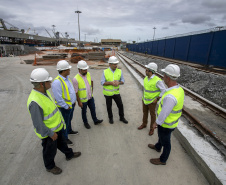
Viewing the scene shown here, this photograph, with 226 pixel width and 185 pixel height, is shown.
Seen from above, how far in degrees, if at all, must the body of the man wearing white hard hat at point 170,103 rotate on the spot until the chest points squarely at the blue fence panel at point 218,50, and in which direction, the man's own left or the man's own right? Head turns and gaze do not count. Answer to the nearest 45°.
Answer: approximately 90° to the man's own right

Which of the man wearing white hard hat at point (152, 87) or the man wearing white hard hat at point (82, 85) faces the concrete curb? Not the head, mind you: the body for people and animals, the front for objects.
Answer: the man wearing white hard hat at point (82, 85)

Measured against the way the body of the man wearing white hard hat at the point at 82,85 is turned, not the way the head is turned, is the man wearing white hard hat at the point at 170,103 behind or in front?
in front

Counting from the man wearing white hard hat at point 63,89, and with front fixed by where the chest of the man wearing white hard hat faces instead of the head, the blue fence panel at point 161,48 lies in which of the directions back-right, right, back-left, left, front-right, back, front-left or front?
left

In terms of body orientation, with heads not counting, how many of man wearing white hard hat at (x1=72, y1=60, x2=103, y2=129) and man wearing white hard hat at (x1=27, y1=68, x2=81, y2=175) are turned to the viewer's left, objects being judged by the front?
0

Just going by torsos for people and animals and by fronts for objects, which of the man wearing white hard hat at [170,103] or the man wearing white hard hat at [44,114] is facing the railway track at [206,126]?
the man wearing white hard hat at [44,114]

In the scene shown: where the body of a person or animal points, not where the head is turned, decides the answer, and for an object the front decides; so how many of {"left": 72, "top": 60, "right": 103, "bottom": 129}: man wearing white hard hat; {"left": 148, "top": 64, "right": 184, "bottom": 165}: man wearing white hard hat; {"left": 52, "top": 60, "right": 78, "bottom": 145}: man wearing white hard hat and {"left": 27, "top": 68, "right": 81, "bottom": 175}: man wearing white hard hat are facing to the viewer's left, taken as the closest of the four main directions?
1

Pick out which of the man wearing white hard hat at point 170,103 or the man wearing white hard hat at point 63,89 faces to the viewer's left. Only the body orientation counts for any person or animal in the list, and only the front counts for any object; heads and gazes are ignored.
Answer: the man wearing white hard hat at point 170,103

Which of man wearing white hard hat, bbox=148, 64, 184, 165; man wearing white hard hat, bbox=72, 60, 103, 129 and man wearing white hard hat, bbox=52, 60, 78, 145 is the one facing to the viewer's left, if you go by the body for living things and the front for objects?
man wearing white hard hat, bbox=148, 64, 184, 165

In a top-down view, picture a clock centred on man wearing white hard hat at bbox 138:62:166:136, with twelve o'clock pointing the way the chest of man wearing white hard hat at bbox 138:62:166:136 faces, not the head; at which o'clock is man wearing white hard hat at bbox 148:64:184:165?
man wearing white hard hat at bbox 148:64:184:165 is roughly at 10 o'clock from man wearing white hard hat at bbox 138:62:166:136.

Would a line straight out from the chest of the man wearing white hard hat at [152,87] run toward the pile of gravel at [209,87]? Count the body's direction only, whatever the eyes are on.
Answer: no

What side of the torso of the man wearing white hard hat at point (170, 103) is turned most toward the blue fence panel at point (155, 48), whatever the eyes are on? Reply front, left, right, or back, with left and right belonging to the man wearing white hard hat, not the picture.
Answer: right

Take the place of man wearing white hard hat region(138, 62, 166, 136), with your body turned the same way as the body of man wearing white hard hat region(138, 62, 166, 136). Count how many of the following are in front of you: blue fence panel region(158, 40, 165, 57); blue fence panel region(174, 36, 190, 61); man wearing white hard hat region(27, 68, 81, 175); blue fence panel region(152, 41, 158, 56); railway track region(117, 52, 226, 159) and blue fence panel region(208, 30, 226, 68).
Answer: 1

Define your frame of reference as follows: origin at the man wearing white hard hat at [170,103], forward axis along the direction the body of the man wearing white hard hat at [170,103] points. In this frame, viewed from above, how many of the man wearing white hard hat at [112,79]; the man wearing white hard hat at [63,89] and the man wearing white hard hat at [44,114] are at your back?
0

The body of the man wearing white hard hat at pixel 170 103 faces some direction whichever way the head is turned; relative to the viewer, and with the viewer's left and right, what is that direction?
facing to the left of the viewer

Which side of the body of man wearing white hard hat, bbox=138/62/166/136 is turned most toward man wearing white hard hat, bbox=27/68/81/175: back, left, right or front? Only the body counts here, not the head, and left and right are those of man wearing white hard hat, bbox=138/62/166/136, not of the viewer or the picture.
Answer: front

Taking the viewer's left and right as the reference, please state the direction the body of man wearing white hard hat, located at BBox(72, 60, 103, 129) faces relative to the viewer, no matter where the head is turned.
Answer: facing the viewer and to the right of the viewer

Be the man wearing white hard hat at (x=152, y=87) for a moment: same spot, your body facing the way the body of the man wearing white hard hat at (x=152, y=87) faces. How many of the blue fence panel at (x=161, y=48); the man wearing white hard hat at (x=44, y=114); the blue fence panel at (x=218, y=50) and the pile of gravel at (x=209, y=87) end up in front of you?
1

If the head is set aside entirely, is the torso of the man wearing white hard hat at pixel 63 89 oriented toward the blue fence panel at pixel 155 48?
no

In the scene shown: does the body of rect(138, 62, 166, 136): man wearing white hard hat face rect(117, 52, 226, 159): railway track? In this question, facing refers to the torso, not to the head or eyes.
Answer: no
